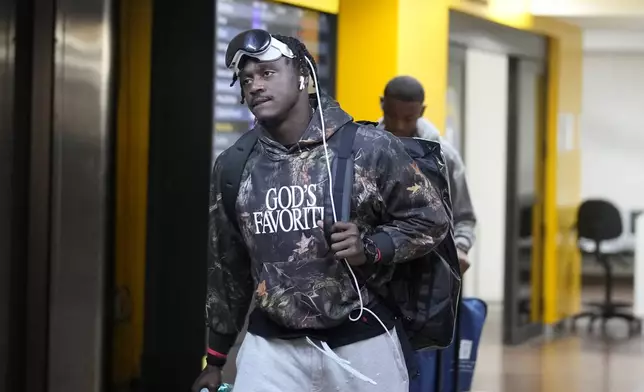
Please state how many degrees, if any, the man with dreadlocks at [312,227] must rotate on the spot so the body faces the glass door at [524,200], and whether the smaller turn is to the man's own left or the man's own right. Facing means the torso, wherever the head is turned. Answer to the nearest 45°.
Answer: approximately 135° to the man's own right

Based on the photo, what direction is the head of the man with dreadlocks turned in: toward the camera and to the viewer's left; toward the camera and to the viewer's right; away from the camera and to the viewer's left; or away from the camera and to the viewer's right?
toward the camera and to the viewer's left

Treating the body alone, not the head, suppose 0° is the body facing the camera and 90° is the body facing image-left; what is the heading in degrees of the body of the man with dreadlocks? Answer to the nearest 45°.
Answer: approximately 45°

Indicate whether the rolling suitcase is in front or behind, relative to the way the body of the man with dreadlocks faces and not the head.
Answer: behind
